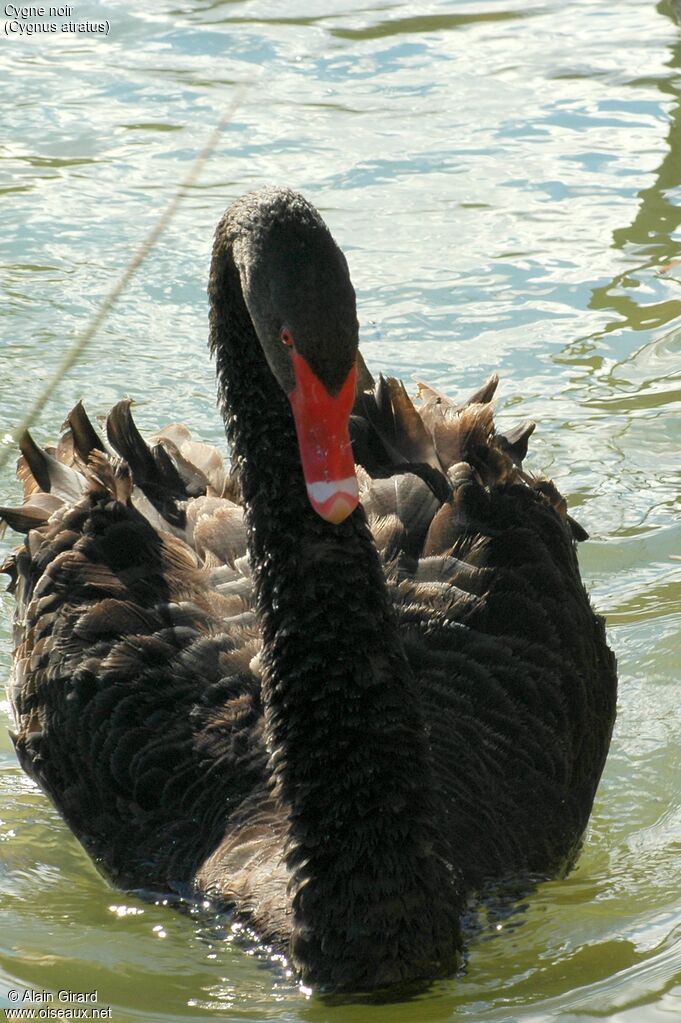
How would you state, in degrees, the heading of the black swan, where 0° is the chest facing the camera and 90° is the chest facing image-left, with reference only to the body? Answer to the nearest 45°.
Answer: approximately 0°
